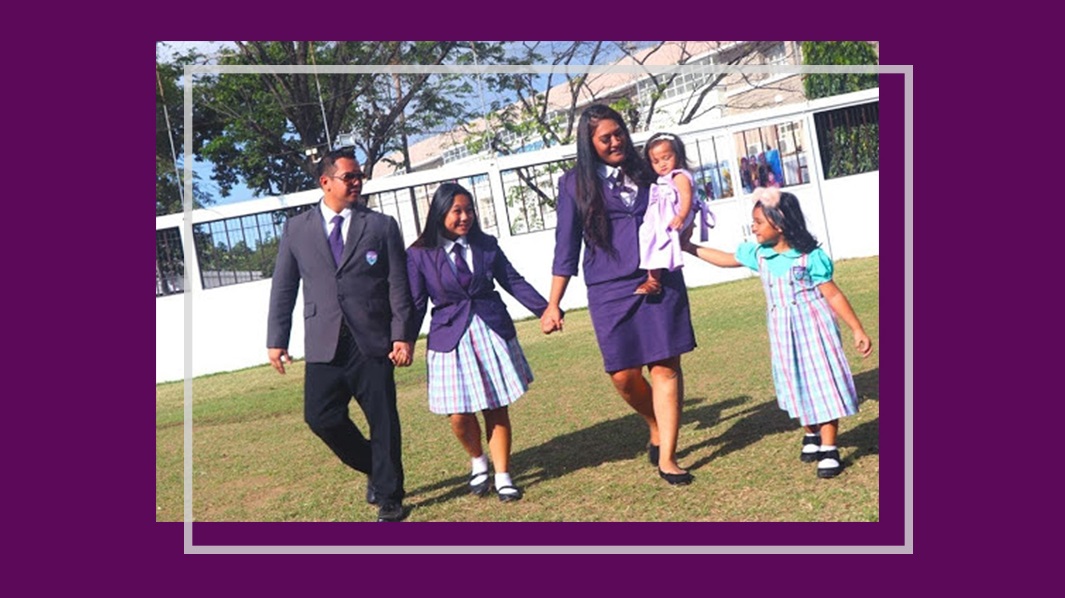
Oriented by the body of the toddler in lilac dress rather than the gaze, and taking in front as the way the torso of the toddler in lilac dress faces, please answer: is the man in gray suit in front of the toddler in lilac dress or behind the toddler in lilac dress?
in front

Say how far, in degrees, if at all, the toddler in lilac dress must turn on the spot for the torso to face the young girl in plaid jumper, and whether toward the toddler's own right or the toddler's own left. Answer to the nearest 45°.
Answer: approximately 135° to the toddler's own left

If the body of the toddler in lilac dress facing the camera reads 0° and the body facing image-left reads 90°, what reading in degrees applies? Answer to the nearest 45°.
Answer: approximately 45°

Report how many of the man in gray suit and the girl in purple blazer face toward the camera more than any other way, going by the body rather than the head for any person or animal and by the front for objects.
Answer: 2

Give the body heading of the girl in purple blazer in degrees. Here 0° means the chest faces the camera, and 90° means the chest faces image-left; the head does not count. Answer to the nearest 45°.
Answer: approximately 0°

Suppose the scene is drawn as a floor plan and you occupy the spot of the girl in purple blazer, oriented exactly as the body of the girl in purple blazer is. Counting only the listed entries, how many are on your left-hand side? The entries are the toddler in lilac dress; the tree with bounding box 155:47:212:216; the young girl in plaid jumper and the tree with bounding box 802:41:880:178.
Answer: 3

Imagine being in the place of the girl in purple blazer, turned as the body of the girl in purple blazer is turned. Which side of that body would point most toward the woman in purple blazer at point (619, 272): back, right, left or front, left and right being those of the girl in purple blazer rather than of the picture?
left

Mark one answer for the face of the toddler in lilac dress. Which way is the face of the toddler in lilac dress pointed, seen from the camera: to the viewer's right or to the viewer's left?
to the viewer's left

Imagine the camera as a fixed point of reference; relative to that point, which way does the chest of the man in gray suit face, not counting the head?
toward the camera
